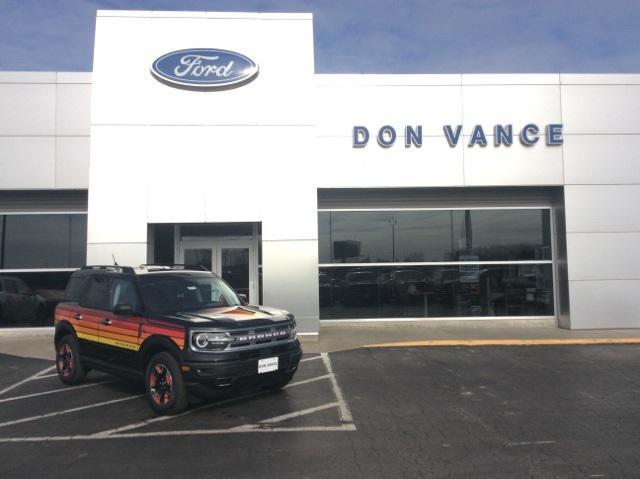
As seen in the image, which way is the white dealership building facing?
toward the camera

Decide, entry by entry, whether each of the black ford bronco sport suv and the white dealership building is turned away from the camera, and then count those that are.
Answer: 0

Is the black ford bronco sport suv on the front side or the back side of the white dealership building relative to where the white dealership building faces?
on the front side

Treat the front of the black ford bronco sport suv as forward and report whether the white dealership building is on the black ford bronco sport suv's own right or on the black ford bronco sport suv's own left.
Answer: on the black ford bronco sport suv's own left

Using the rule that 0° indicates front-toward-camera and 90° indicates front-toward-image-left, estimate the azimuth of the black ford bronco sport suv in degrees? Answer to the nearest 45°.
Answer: approximately 315°
